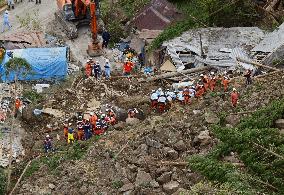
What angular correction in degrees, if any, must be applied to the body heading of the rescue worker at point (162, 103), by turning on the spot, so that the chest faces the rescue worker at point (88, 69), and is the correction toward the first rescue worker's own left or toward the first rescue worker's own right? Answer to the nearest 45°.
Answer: approximately 45° to the first rescue worker's own left

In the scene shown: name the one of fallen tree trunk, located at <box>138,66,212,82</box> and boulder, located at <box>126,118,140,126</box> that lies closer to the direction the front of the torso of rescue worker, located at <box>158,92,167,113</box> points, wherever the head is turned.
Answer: the fallen tree trunk

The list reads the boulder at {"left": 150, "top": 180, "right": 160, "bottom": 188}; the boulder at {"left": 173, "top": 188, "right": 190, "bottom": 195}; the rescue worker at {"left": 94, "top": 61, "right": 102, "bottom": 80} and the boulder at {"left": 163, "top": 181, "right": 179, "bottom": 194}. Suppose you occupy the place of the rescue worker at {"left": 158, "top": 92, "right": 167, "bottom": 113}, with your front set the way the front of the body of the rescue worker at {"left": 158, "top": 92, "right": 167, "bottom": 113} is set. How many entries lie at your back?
3

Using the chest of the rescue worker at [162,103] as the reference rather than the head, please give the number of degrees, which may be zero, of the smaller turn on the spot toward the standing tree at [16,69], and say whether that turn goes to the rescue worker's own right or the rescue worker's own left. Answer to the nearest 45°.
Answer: approximately 90° to the rescue worker's own left

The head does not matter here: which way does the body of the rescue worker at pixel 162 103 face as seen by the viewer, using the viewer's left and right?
facing away from the viewer
